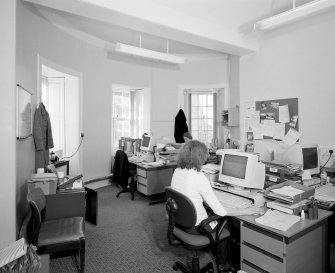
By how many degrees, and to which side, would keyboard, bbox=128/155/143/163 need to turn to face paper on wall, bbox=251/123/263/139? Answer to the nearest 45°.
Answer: approximately 135° to its left

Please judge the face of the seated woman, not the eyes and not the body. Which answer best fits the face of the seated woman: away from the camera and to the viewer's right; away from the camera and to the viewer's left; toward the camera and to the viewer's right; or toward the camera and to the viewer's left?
away from the camera and to the viewer's right

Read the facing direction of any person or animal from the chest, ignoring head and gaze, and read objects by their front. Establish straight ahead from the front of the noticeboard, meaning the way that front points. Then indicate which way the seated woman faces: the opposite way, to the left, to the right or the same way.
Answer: the opposite way

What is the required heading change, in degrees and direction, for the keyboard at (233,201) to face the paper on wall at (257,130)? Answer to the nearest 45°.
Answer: approximately 135° to its right

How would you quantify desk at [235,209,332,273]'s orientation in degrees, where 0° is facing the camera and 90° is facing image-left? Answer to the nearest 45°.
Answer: approximately 45°

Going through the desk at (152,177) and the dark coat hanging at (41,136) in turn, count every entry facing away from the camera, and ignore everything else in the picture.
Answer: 0
